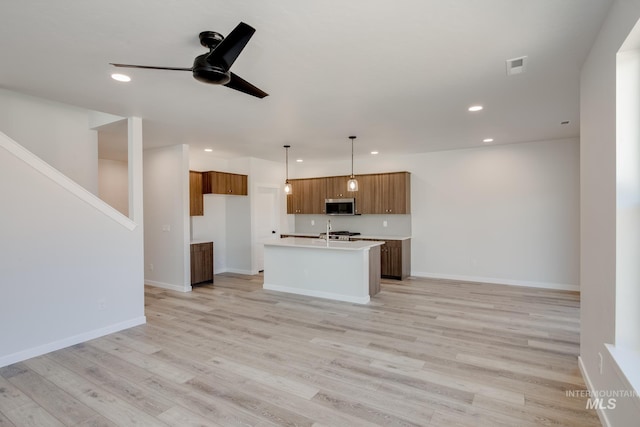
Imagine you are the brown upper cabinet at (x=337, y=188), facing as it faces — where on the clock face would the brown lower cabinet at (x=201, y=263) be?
The brown lower cabinet is roughly at 2 o'clock from the brown upper cabinet.

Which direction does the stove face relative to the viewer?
toward the camera

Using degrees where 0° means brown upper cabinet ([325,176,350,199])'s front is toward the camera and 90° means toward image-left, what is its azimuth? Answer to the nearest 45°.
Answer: approximately 0°

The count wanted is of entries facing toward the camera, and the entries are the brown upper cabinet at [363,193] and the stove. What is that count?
2

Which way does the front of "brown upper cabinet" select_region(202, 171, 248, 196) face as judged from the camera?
facing the viewer and to the right of the viewer

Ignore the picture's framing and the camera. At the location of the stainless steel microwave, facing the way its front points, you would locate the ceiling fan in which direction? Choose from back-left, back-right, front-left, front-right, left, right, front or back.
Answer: front

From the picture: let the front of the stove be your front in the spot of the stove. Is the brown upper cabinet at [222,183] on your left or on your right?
on your right
